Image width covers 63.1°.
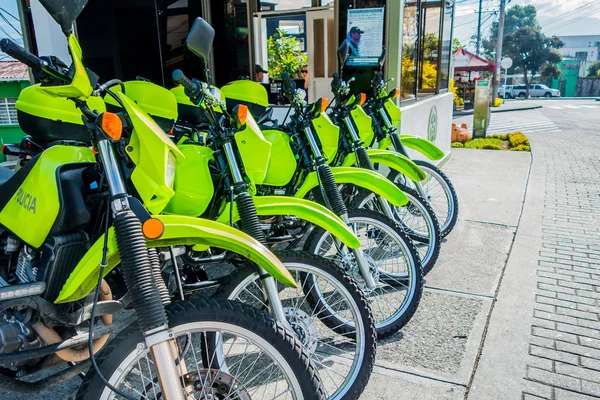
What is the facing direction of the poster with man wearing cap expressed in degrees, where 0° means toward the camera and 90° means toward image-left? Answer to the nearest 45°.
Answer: approximately 0°

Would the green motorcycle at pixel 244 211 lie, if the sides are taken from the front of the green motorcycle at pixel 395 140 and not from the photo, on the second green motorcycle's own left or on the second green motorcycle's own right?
on the second green motorcycle's own right

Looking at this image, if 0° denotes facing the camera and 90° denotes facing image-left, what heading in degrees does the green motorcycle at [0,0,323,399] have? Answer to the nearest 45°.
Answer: approximately 315°

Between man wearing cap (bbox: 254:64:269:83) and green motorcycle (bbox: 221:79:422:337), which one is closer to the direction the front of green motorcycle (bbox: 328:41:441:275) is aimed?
the green motorcycle

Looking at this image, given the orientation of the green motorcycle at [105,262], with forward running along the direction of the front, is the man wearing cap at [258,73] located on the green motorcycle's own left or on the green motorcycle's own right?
on the green motorcycle's own left

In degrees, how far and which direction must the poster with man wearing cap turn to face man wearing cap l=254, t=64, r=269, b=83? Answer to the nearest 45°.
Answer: approximately 135° to its right

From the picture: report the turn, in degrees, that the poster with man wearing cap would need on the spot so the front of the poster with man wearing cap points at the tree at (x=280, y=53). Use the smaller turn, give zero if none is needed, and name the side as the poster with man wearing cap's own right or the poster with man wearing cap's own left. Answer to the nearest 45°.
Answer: approximately 135° to the poster with man wearing cap's own right

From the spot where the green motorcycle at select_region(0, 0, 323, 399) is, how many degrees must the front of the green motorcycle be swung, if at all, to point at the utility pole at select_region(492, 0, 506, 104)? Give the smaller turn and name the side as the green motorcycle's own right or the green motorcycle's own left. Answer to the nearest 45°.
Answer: approximately 90° to the green motorcycle's own left

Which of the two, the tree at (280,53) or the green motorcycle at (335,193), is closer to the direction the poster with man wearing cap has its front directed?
the green motorcycle

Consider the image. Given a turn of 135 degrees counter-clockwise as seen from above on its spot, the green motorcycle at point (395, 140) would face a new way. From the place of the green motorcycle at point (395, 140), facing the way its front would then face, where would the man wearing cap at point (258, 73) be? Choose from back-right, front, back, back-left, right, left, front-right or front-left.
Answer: front-left

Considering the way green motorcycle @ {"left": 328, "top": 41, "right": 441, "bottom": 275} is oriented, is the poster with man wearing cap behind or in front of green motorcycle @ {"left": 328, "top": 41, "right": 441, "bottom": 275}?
behind
